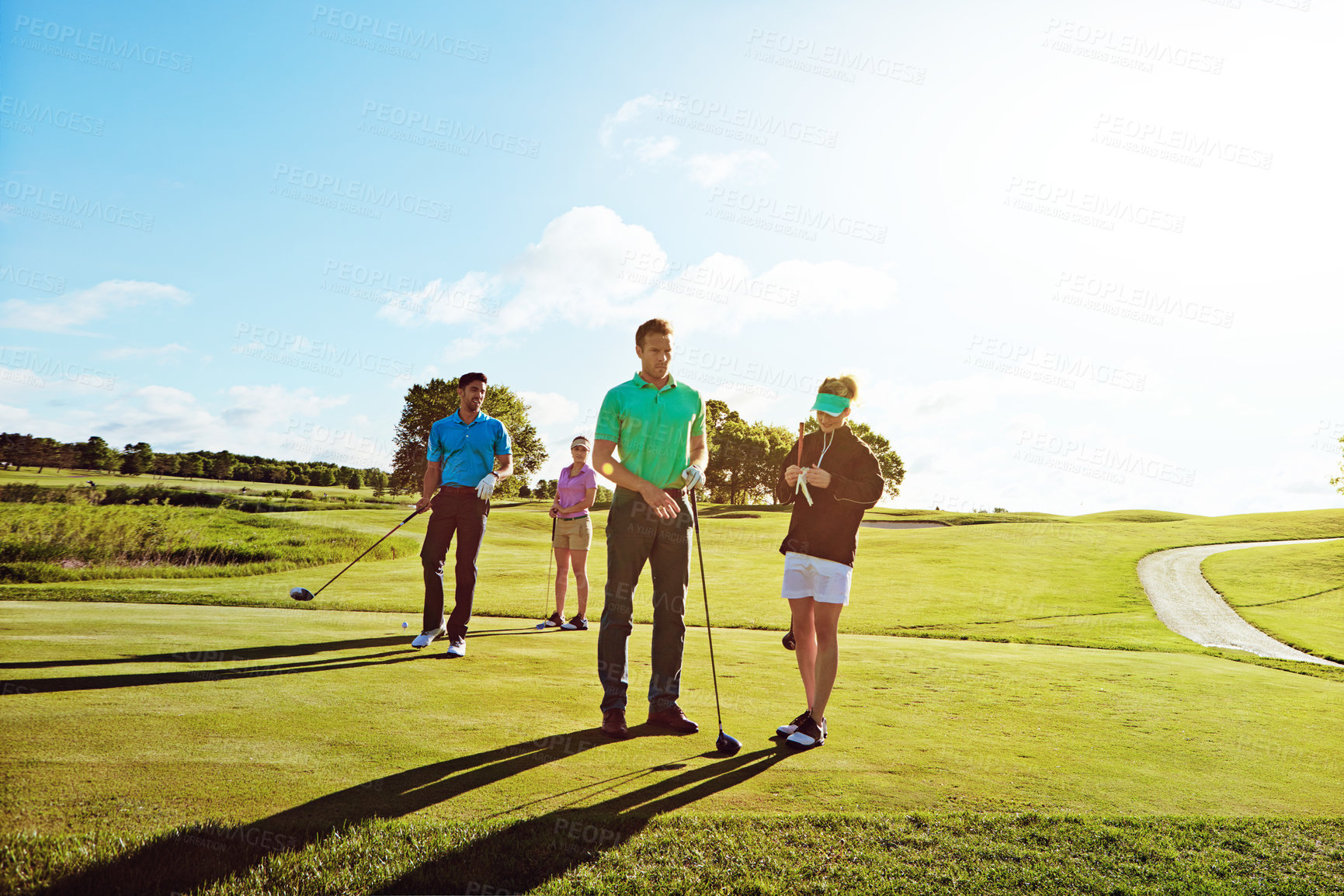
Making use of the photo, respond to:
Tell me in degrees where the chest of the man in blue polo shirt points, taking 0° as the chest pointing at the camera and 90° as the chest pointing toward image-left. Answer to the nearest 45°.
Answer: approximately 0°

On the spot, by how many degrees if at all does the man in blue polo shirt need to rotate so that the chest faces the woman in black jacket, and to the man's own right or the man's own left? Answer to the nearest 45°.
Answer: approximately 45° to the man's own left

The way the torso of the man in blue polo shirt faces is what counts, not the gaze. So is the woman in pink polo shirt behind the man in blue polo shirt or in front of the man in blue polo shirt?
behind

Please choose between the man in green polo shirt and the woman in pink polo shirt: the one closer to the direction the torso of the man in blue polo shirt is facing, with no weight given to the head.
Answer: the man in green polo shirt

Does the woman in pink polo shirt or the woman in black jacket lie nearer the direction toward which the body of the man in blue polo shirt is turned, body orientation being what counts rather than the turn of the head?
the woman in black jacket
